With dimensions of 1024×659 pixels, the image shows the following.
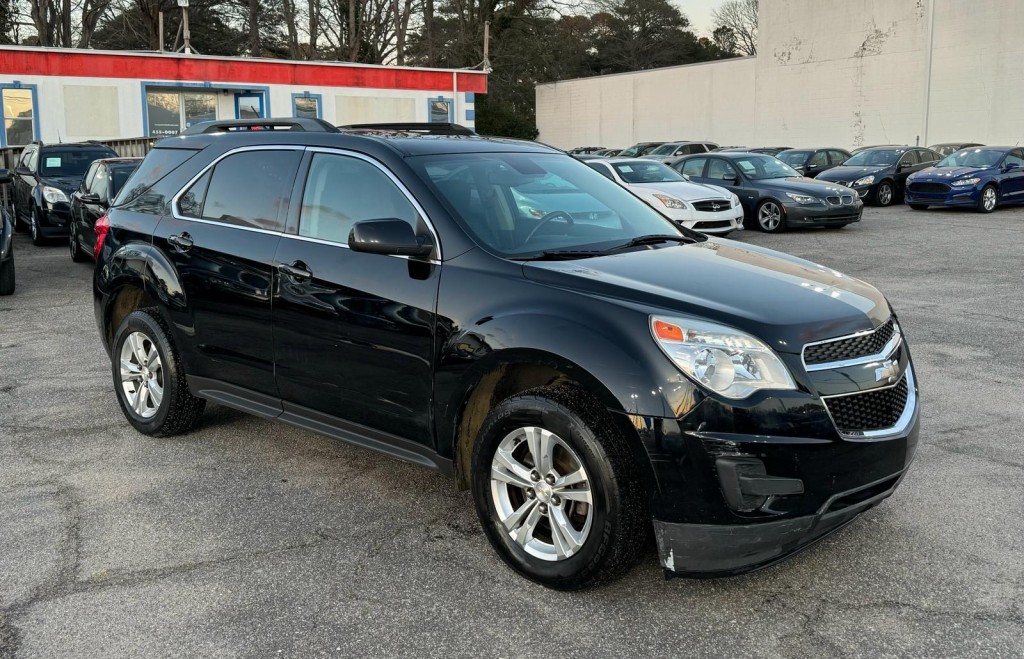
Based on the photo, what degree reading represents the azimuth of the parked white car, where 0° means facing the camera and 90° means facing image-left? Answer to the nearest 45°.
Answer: approximately 315°

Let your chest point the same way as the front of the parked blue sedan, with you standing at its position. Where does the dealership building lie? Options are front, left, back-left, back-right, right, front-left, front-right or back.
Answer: front-right

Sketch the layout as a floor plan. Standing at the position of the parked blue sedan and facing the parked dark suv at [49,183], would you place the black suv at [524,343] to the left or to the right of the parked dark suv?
left

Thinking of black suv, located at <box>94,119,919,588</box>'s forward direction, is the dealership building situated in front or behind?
behind

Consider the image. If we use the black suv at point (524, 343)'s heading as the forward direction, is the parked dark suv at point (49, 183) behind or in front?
behind

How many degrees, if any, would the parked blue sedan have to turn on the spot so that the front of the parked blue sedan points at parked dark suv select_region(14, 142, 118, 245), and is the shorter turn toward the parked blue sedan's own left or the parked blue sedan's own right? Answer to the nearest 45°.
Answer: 0° — it already faces it

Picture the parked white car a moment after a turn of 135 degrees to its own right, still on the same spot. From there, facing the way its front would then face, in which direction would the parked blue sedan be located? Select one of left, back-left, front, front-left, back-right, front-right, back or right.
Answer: back-right
